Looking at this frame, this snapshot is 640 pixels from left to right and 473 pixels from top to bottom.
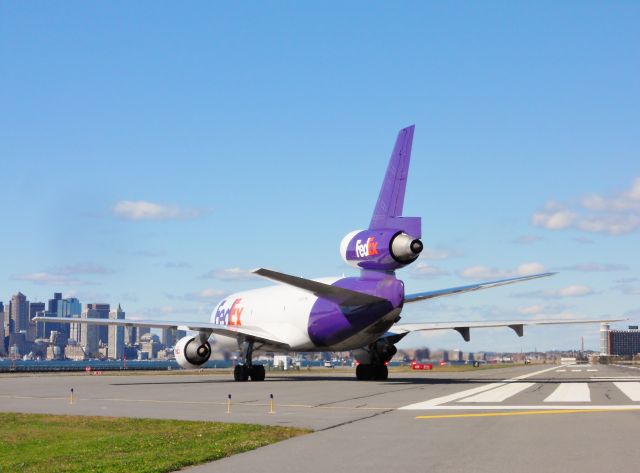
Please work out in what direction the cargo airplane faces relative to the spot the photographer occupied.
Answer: facing away from the viewer and to the left of the viewer
